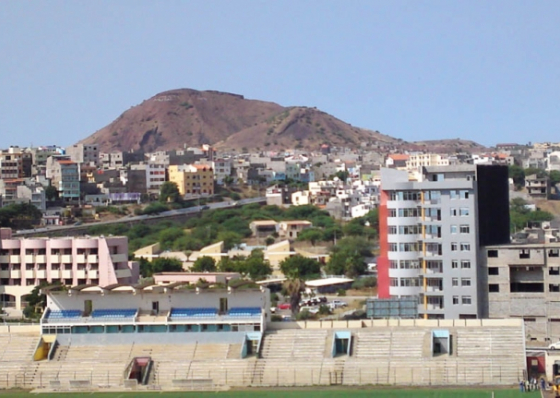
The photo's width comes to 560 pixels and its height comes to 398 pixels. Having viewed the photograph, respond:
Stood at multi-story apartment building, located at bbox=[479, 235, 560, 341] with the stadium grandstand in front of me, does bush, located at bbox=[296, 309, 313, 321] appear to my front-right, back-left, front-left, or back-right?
front-right

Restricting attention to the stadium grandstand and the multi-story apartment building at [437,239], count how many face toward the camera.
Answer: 2

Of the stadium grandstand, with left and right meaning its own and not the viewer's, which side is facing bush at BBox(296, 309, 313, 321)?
back

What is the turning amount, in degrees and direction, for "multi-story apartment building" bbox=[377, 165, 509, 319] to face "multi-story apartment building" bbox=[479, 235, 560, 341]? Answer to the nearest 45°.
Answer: approximately 90° to its left

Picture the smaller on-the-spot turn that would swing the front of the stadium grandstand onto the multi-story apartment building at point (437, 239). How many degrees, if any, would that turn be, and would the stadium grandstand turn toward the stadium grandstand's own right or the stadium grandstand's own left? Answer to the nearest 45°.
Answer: approximately 135° to the stadium grandstand's own left

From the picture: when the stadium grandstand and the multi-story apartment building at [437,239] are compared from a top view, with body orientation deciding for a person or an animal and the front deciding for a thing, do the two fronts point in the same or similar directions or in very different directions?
same or similar directions

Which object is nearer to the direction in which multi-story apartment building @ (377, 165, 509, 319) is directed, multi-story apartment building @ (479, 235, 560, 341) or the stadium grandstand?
the stadium grandstand

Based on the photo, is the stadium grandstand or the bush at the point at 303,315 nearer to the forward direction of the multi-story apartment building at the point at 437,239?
the stadium grandstand

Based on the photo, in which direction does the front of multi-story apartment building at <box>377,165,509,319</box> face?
toward the camera

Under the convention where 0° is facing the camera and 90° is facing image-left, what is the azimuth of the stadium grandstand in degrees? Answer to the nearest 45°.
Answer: approximately 0°
